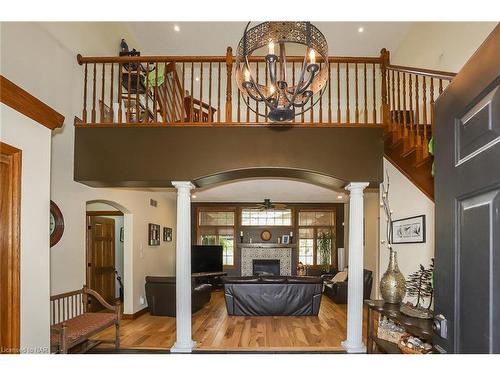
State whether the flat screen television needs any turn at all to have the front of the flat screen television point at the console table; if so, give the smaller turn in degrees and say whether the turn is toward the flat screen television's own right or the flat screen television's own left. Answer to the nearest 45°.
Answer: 0° — it already faces it

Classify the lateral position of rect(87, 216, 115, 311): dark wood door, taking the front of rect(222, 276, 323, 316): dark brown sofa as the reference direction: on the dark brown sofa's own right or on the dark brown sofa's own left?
on the dark brown sofa's own left

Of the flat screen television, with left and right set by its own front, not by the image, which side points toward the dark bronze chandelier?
front

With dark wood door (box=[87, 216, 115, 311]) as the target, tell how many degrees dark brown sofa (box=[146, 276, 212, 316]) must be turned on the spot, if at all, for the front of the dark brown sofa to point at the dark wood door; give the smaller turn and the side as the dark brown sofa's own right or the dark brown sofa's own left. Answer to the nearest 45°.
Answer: approximately 90° to the dark brown sofa's own left

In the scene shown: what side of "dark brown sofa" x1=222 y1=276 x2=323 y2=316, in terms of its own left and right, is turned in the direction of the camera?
back

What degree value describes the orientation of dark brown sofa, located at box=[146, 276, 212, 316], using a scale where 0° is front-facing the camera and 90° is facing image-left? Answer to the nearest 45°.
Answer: approximately 225°

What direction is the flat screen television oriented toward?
toward the camera

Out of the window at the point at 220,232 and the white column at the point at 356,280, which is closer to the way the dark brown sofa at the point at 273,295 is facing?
the window

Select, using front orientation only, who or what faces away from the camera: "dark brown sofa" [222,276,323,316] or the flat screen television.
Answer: the dark brown sofa

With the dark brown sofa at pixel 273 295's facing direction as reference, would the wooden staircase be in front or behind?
behind

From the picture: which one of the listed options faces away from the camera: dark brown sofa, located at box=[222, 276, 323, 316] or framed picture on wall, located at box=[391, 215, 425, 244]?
the dark brown sofa
